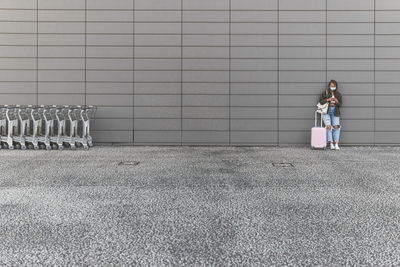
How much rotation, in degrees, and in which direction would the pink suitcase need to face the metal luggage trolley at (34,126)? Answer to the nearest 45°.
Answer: approximately 90° to its right

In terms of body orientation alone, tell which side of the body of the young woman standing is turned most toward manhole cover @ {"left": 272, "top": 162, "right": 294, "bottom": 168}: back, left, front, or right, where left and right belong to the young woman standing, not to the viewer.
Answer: front

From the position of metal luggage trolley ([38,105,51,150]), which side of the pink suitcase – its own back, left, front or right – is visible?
right

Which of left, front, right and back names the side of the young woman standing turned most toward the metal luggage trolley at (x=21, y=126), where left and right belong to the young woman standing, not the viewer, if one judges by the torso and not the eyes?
right

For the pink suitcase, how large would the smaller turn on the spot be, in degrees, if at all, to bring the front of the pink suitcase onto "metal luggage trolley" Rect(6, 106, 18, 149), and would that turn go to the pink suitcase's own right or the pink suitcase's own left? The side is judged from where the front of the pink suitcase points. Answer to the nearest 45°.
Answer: approximately 90° to the pink suitcase's own right

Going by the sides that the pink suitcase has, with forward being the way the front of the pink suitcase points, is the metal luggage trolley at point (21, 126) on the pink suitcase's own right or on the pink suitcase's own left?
on the pink suitcase's own right
